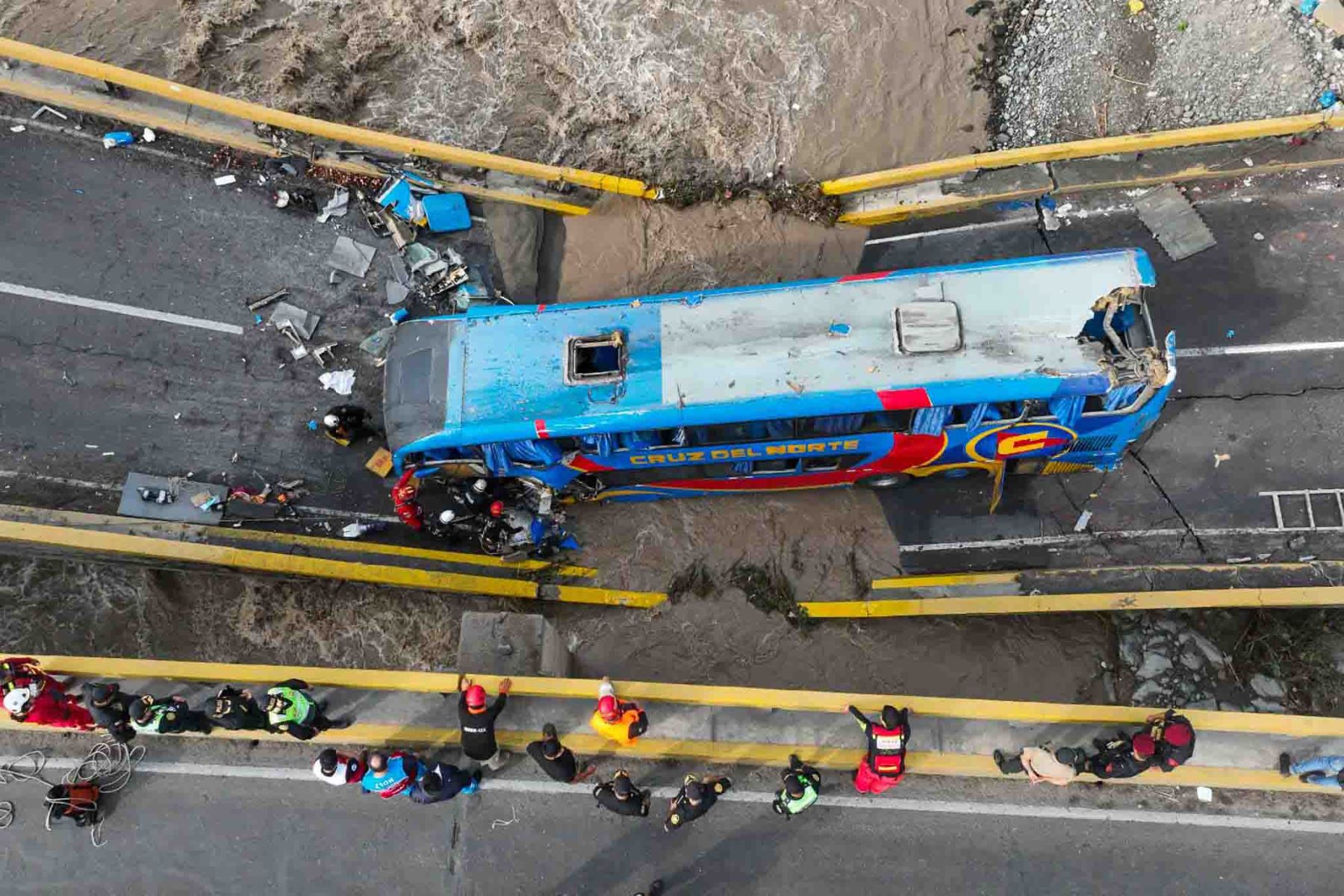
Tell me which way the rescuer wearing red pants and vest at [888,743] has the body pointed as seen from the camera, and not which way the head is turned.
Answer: away from the camera

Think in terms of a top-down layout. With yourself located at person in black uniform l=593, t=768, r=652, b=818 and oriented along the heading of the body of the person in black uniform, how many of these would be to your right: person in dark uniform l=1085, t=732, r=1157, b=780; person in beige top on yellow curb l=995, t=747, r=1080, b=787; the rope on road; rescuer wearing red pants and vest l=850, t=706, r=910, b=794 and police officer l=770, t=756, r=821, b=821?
4

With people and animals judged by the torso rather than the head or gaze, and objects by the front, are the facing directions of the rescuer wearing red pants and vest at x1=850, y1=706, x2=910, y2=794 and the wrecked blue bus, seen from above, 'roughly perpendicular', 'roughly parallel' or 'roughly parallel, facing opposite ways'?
roughly perpendicular

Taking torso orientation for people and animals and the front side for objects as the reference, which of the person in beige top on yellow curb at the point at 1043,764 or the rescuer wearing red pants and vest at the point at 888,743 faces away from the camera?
the rescuer wearing red pants and vest

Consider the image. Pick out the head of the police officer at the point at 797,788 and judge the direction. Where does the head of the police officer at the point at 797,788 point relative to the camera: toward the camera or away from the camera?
away from the camera

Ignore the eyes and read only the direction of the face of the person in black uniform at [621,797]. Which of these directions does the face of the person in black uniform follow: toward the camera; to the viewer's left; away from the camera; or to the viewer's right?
away from the camera

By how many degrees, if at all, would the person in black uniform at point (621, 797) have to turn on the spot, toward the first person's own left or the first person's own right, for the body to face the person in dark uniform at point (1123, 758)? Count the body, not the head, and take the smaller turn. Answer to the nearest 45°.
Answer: approximately 90° to the first person's own right

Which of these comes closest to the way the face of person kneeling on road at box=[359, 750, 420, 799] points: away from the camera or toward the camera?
away from the camera

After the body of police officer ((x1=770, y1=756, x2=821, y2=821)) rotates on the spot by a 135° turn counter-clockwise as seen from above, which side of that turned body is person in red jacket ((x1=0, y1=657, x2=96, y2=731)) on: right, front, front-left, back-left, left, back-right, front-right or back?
right
